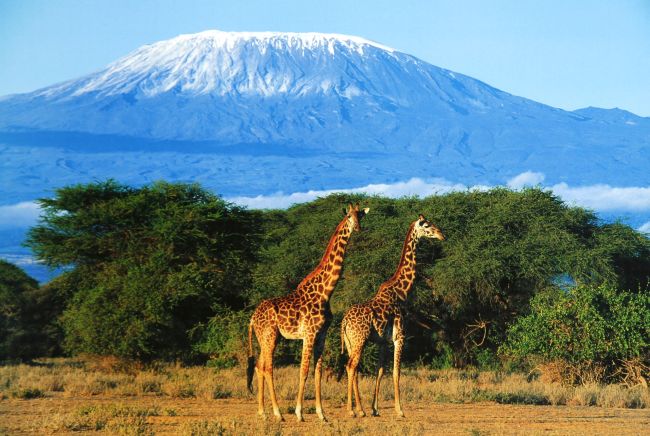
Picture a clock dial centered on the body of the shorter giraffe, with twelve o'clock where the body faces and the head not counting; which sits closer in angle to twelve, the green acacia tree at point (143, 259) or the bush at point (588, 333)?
the bush

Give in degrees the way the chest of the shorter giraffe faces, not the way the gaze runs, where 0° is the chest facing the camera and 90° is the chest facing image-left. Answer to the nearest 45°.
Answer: approximately 270°

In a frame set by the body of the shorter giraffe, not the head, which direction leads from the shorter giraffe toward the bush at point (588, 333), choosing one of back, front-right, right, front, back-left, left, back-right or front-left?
front-left

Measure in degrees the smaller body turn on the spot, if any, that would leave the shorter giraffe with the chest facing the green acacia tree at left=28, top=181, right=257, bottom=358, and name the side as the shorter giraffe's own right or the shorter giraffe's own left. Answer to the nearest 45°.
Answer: approximately 135° to the shorter giraffe's own left
